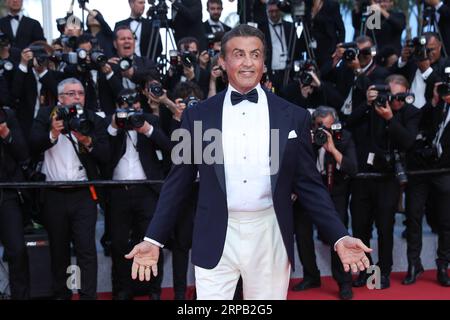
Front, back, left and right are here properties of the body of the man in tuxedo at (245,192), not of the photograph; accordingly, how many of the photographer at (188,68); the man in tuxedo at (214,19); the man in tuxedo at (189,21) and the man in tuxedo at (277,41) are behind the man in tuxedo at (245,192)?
4

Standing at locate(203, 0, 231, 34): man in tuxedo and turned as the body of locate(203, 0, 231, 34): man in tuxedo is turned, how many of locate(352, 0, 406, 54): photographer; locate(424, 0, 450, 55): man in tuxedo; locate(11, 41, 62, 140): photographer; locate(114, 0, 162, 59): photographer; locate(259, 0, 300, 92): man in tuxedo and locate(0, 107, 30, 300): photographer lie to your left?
3

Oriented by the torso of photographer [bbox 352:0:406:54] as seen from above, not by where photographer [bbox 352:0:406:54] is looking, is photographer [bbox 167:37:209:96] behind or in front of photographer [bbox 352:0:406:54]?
in front

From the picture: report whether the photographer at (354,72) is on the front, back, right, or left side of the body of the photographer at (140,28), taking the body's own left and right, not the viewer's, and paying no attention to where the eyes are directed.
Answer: left

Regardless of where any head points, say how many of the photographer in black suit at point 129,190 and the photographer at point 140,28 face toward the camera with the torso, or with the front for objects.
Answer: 2

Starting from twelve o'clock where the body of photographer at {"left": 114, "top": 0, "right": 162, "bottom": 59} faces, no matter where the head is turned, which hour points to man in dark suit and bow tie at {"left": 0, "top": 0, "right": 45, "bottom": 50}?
man in dark suit and bow tie at {"left": 0, "top": 0, "right": 45, "bottom": 50} is roughly at 3 o'clock from photographer at {"left": 114, "top": 0, "right": 162, "bottom": 59}.

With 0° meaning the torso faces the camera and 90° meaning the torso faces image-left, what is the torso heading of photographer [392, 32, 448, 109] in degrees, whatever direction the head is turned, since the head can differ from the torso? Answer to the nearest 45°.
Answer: approximately 45°
